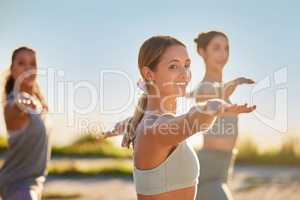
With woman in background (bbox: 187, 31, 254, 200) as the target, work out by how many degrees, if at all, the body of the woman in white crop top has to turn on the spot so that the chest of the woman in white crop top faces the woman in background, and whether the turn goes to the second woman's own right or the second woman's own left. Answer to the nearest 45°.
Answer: approximately 90° to the second woman's own left

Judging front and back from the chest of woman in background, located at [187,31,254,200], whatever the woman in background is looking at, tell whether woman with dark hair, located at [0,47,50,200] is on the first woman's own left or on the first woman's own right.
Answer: on the first woman's own right

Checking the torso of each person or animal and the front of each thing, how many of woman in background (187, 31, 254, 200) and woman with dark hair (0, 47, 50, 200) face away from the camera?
0

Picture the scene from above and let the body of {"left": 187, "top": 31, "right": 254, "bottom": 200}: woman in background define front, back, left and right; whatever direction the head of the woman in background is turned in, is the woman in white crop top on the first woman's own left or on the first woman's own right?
on the first woman's own right

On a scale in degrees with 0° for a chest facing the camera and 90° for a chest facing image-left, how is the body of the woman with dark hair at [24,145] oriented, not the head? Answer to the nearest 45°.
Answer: approximately 315°

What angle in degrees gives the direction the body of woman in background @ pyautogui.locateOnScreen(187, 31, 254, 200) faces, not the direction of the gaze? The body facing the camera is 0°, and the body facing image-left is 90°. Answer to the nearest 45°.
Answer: approximately 315°
